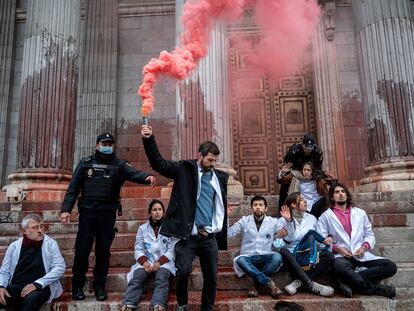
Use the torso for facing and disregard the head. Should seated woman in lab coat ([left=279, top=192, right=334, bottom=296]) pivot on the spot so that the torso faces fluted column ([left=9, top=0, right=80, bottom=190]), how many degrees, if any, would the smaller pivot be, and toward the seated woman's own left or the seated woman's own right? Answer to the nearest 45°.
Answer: approximately 90° to the seated woman's own right

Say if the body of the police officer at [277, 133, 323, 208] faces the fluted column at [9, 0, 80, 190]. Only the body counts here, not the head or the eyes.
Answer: no

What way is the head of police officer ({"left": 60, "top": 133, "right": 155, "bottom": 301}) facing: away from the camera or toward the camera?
toward the camera

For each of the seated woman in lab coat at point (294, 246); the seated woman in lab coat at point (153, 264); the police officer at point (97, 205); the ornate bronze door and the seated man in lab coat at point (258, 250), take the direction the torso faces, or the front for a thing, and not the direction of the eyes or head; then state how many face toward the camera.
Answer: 5

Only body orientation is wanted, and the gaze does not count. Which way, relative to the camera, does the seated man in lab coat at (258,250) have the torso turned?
toward the camera

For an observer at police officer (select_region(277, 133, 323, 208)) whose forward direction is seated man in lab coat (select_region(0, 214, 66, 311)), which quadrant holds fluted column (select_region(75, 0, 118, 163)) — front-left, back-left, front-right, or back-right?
front-right

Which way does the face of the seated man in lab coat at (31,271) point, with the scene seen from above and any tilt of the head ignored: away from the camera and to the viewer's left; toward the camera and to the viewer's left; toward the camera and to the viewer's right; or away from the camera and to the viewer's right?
toward the camera and to the viewer's right

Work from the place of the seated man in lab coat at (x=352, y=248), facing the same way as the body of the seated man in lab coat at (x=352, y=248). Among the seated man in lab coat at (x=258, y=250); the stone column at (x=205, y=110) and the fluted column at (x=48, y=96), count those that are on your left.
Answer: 0

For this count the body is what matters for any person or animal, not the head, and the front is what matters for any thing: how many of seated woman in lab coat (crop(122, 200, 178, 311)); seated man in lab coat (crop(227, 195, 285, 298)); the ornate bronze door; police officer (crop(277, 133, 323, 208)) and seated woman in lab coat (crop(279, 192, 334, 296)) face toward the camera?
5

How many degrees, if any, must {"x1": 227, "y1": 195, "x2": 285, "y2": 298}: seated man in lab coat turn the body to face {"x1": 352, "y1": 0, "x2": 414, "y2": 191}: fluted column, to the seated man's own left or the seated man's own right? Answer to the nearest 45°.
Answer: approximately 135° to the seated man's own left

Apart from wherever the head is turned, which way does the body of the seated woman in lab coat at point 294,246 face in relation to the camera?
toward the camera

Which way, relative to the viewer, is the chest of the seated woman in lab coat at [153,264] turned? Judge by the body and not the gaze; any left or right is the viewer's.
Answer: facing the viewer

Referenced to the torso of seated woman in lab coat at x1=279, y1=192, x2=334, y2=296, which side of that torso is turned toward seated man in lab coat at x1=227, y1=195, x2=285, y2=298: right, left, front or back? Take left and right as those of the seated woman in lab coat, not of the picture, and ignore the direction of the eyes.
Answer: right

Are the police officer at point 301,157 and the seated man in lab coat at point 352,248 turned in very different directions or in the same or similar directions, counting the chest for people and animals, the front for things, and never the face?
same or similar directions

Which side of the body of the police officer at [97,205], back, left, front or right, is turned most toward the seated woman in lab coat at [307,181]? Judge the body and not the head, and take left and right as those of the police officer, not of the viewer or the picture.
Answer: left

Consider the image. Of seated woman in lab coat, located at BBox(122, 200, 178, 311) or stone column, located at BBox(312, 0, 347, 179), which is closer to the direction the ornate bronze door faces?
the seated woman in lab coat

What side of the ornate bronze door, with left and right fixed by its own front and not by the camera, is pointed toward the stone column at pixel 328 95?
left

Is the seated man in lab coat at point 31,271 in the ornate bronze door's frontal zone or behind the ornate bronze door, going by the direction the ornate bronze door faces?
frontal zone
